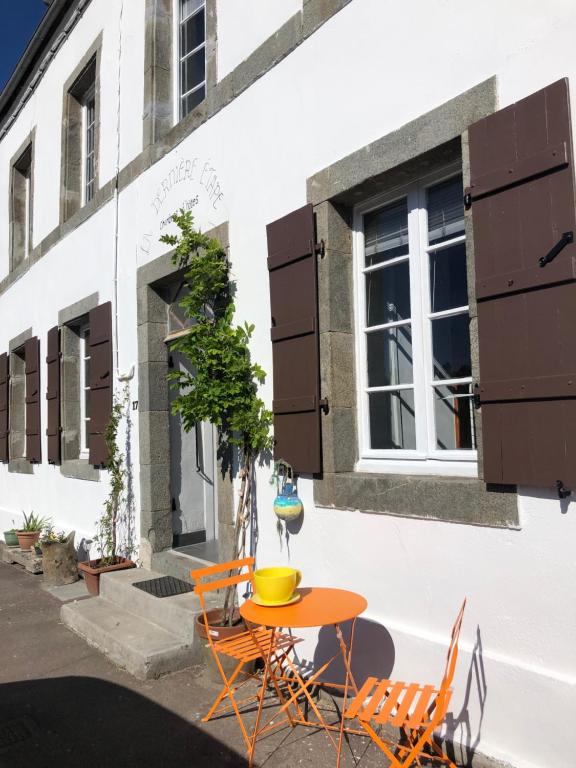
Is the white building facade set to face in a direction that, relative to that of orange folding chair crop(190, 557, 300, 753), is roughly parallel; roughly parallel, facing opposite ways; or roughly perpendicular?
roughly perpendicular

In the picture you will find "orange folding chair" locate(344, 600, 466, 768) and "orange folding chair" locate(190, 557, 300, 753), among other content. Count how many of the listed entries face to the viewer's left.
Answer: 1

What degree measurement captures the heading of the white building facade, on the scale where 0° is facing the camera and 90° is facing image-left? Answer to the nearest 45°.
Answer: approximately 45°

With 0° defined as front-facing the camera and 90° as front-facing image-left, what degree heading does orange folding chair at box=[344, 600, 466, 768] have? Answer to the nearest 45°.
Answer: approximately 90°

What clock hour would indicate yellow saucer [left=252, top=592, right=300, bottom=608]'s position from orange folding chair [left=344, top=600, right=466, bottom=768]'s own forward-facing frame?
The yellow saucer is roughly at 1 o'clock from the orange folding chair.

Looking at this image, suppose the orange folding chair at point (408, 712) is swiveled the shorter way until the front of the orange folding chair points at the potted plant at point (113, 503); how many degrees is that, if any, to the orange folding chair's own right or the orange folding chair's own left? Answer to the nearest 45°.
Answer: approximately 45° to the orange folding chair's own right

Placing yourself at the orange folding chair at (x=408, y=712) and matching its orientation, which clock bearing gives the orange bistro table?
The orange bistro table is roughly at 1 o'clock from the orange folding chair.

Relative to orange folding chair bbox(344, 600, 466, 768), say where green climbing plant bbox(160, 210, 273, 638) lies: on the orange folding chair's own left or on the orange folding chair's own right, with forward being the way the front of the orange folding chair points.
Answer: on the orange folding chair's own right

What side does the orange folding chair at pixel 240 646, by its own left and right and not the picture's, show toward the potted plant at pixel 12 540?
back
